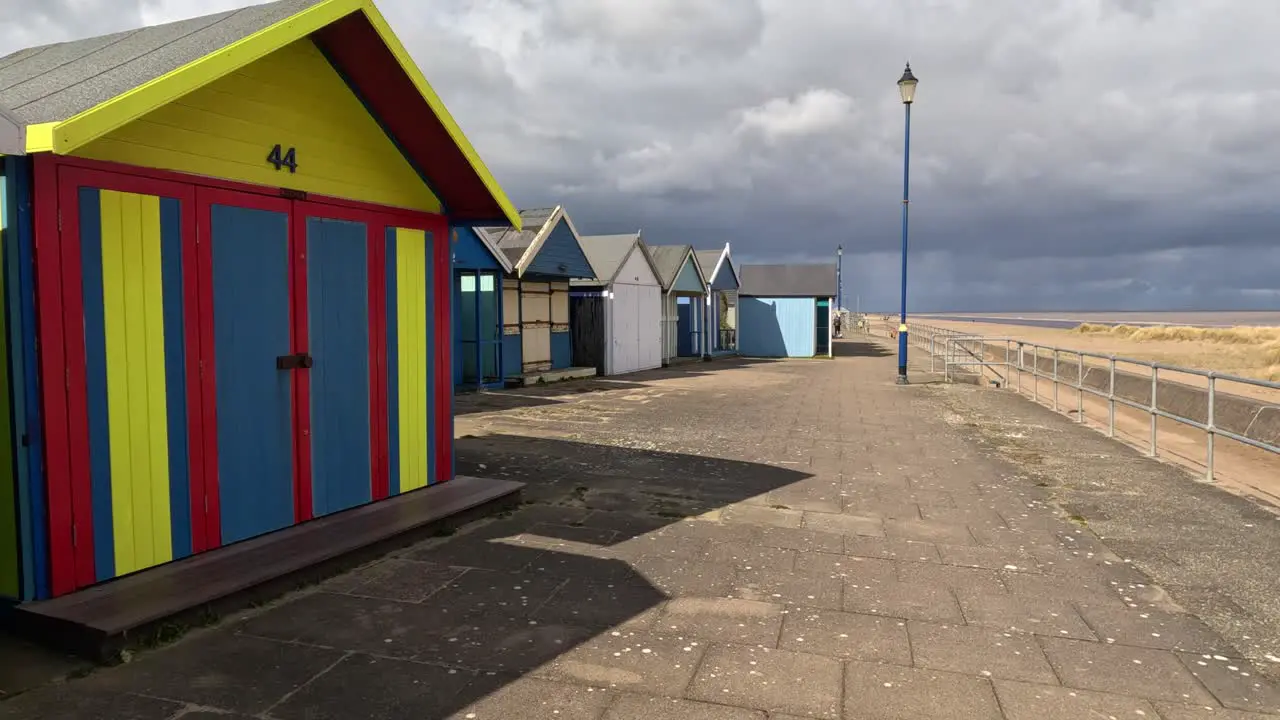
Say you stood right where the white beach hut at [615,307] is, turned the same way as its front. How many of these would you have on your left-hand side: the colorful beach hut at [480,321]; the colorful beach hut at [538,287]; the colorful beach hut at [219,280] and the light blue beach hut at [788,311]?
1

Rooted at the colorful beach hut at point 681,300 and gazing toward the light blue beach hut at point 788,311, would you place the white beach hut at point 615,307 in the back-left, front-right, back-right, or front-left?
back-right

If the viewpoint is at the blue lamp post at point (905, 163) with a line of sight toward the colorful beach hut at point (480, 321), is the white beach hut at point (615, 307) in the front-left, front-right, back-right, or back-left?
front-right

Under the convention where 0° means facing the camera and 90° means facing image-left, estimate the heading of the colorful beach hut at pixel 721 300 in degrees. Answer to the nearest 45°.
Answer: approximately 315°

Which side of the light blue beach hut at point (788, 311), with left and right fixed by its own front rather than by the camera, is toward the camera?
right

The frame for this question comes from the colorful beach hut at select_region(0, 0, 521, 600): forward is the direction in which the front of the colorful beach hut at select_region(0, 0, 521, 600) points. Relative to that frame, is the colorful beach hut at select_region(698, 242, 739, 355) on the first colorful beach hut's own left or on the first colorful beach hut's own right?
on the first colorful beach hut's own left

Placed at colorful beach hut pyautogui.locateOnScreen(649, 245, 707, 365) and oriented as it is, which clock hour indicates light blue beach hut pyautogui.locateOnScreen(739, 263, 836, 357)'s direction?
light blue beach hut pyautogui.locateOnScreen(739, 263, 836, 357) is roughly at 9 o'clock from colorful beach hut pyautogui.locateOnScreen(649, 245, 707, 365).

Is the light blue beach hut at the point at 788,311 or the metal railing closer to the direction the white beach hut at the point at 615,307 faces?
the metal railing

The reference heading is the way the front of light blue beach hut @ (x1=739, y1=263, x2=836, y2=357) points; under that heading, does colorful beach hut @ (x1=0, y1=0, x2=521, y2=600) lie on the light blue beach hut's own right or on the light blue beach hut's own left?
on the light blue beach hut's own right

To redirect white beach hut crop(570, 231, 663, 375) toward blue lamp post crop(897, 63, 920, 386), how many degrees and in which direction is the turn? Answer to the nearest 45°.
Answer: approximately 45° to its left

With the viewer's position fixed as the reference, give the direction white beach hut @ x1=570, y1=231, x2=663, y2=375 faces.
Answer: facing the viewer and to the right of the viewer

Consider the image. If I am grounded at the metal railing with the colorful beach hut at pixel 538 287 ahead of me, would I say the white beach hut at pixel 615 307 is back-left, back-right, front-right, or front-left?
front-right

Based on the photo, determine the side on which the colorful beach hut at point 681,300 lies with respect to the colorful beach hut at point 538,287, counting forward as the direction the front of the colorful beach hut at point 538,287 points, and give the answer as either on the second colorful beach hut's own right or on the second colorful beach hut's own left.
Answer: on the second colorful beach hut's own left
